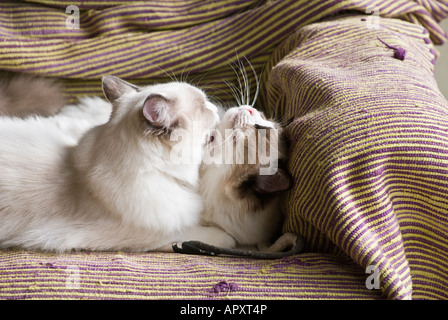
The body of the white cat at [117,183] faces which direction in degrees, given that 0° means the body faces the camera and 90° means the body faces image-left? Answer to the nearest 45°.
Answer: approximately 270°
